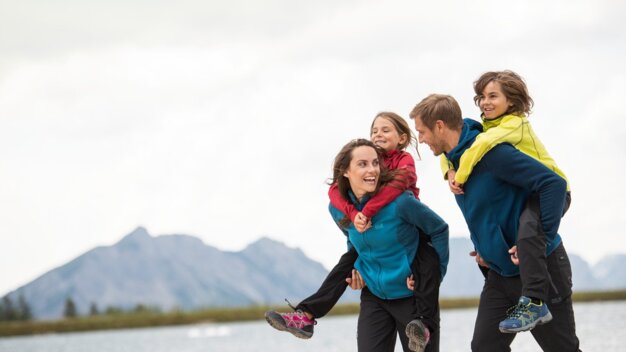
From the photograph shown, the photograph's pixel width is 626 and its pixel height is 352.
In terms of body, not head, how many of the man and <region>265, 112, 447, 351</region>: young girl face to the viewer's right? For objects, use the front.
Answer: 0

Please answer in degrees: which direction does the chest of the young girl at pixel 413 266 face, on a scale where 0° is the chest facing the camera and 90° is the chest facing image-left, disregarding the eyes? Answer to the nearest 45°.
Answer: approximately 45°

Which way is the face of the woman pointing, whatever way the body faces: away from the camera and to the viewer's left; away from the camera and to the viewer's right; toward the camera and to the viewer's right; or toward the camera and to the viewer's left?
toward the camera and to the viewer's right

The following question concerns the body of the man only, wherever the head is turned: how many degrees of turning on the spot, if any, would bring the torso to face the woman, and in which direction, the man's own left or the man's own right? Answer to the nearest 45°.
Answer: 0° — they already face them

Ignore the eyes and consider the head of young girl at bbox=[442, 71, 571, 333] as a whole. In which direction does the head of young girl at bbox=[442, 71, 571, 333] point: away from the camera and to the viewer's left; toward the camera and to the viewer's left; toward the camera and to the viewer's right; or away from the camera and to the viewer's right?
toward the camera and to the viewer's left

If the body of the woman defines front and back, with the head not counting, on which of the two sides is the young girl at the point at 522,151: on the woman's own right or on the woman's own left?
on the woman's own left

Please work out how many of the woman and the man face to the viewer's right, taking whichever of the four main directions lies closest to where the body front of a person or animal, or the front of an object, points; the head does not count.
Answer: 0

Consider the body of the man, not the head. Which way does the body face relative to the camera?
to the viewer's left

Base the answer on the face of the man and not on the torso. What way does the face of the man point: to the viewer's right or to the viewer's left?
to the viewer's left
